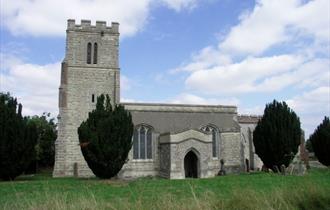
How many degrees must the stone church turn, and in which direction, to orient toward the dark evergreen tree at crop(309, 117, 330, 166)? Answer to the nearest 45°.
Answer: approximately 90° to its left

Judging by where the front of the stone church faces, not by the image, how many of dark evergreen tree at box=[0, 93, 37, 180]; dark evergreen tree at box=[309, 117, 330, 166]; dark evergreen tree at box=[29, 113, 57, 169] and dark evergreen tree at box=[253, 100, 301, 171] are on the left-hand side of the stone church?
2

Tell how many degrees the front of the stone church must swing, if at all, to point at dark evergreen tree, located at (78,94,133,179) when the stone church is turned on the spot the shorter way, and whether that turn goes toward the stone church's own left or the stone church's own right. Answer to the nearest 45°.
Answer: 0° — it already faces it

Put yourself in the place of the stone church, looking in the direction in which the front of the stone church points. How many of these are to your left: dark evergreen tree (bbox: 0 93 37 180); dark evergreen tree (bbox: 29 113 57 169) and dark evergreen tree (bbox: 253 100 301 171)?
1

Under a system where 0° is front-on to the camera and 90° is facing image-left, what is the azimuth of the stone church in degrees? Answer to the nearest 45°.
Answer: approximately 0°

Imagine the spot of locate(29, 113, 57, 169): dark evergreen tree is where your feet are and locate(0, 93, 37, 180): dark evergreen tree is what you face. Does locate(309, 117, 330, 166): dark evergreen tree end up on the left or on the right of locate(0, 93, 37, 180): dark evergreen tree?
left

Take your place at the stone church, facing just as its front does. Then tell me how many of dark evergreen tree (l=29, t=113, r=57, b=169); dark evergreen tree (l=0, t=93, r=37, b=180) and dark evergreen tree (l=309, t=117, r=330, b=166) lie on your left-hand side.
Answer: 1

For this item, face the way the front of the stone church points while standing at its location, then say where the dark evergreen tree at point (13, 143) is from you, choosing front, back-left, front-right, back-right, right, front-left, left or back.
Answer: front-right

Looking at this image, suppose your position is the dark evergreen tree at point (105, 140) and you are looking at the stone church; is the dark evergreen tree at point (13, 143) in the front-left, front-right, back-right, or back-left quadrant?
back-left
